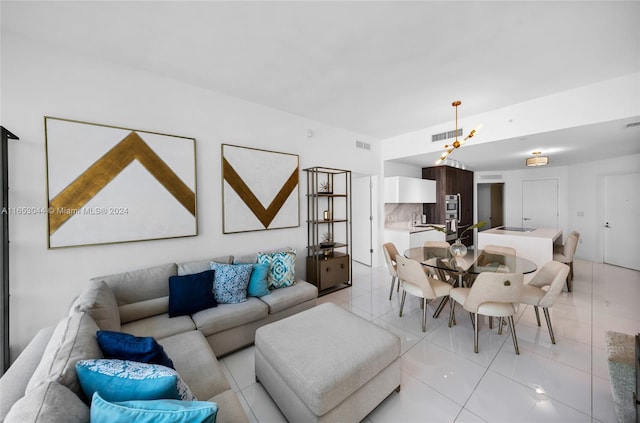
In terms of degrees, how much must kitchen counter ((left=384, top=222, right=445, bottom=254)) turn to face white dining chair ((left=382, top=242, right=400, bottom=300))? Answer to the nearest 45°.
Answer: approximately 45° to its right

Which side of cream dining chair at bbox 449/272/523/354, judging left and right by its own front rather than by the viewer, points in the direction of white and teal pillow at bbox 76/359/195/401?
left

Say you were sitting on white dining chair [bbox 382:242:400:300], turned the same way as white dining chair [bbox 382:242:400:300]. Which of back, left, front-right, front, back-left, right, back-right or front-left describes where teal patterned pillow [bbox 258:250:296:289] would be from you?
back-right

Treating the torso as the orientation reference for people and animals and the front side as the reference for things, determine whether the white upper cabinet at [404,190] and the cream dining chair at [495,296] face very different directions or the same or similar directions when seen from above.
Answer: very different directions

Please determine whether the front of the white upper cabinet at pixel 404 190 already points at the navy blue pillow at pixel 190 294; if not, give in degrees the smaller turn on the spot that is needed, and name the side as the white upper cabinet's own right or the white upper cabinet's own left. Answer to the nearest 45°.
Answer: approximately 90° to the white upper cabinet's own right

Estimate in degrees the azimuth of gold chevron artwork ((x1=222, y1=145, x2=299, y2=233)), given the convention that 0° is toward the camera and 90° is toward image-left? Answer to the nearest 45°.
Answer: approximately 315°

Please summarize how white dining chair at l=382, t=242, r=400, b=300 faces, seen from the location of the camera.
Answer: facing to the right of the viewer

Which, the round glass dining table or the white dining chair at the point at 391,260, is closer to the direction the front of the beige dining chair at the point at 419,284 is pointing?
the round glass dining table

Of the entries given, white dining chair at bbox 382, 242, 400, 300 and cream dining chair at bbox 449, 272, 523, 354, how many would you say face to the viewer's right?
1

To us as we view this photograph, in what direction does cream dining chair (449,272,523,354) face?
facing away from the viewer and to the left of the viewer

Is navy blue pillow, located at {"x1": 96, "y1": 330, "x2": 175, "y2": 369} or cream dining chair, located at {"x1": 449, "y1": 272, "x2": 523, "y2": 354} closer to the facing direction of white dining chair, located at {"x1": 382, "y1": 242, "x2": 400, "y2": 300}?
the cream dining chair

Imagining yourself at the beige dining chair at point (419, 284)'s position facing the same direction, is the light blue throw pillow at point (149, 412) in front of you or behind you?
behind
